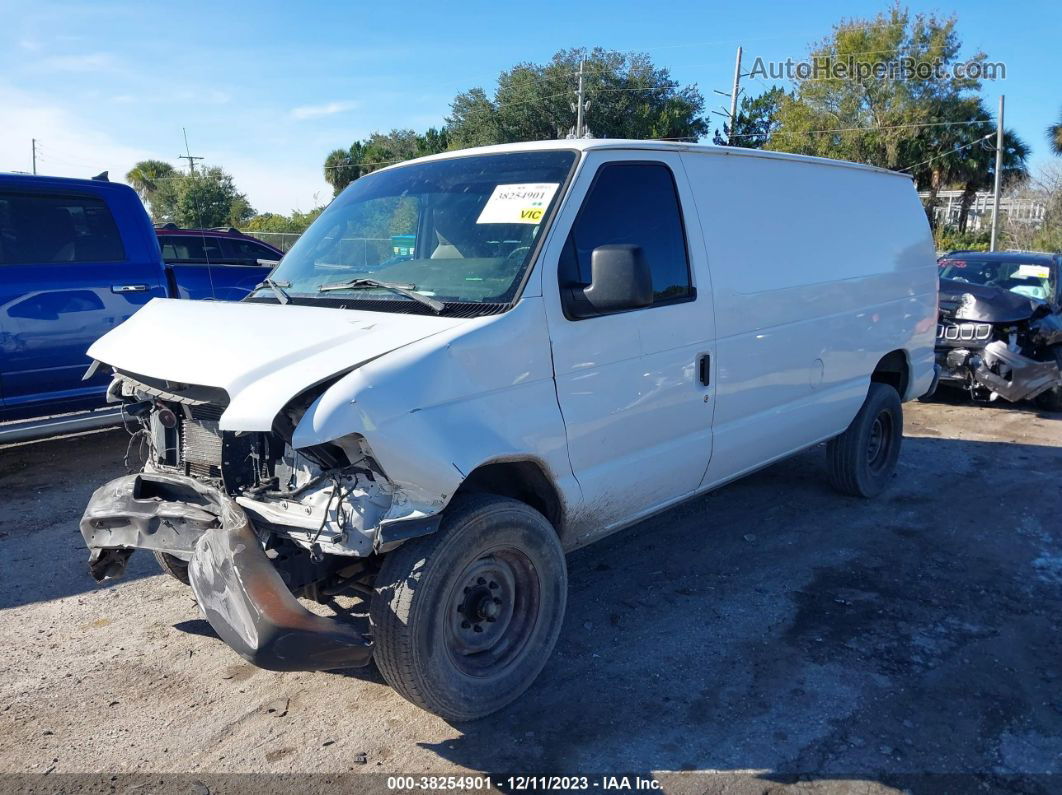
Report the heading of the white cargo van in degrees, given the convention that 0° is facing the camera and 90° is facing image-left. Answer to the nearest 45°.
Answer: approximately 45°

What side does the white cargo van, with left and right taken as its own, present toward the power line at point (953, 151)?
back

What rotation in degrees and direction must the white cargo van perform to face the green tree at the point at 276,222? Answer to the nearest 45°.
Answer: approximately 135° to its right

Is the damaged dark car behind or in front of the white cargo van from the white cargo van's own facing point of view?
behind

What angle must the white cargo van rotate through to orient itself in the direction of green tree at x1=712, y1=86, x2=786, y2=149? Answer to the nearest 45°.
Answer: approximately 135° to its right
